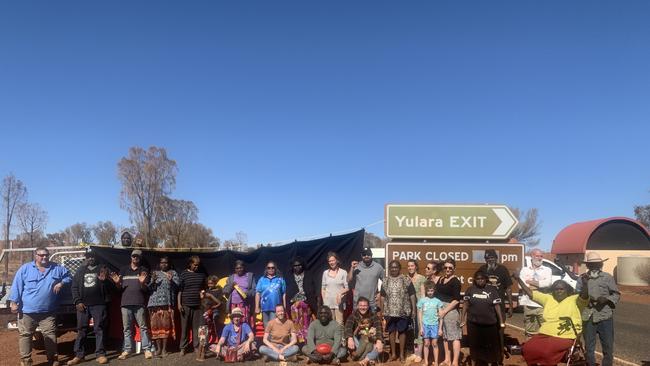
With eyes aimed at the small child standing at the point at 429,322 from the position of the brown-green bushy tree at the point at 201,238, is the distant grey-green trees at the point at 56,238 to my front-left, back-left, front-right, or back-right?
back-right

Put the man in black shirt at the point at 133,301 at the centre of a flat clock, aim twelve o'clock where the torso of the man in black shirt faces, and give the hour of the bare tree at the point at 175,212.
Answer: The bare tree is roughly at 6 o'clock from the man in black shirt.

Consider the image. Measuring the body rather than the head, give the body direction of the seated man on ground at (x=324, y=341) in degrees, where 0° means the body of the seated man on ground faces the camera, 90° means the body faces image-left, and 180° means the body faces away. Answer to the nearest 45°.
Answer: approximately 0°

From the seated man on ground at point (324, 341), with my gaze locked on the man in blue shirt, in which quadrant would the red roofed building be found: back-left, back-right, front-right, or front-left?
back-right

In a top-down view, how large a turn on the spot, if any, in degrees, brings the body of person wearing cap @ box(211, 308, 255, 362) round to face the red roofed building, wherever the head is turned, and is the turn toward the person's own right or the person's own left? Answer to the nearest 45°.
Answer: approximately 135° to the person's own left

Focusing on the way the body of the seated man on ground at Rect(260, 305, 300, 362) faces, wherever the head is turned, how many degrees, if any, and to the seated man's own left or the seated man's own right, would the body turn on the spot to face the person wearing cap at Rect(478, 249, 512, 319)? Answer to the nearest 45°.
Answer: approximately 90° to the seated man's own left

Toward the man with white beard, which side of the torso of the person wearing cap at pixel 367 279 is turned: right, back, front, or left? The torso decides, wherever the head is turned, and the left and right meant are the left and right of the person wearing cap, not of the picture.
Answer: left

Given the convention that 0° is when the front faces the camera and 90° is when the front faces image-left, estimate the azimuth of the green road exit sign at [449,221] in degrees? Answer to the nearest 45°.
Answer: approximately 0°

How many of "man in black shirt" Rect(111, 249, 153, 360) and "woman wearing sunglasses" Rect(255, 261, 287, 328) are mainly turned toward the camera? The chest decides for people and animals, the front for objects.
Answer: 2
